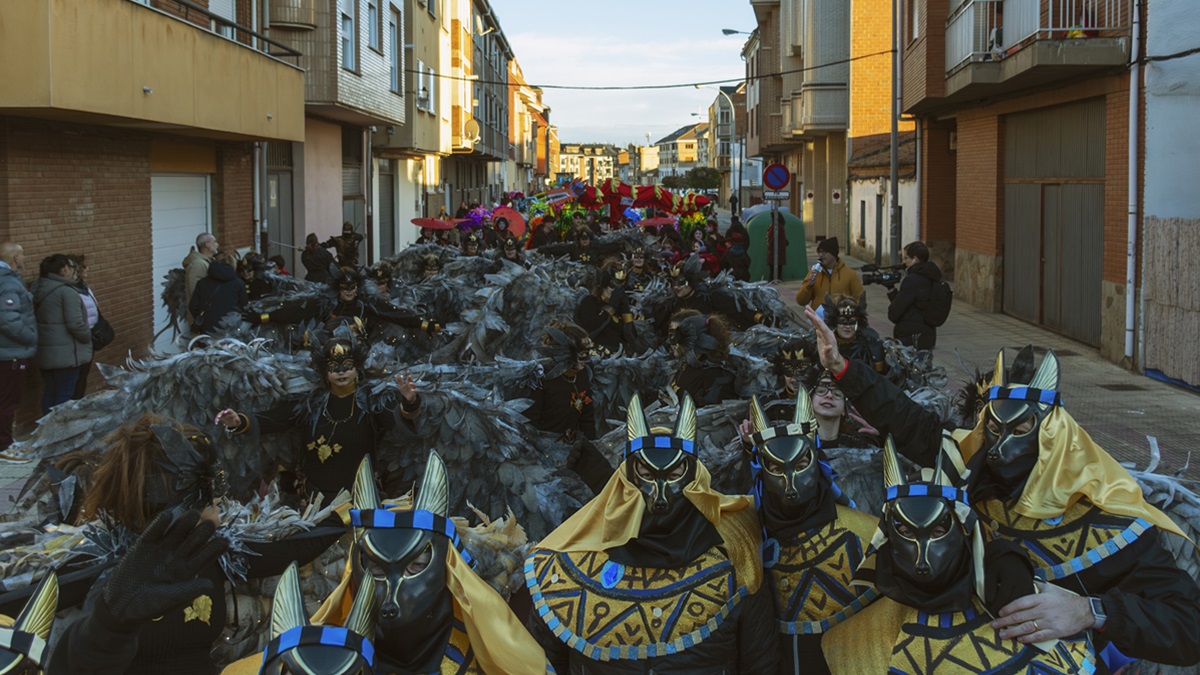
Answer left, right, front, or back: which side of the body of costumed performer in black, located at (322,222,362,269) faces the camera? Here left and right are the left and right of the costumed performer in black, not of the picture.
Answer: front

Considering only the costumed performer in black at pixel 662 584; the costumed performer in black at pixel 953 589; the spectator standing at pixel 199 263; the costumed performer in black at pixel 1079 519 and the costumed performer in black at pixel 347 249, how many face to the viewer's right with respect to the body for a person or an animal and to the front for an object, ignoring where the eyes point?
1

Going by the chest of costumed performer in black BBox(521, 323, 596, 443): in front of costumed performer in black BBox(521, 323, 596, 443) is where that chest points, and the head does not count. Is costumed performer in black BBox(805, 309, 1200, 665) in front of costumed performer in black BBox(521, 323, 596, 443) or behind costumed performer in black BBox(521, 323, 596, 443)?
in front

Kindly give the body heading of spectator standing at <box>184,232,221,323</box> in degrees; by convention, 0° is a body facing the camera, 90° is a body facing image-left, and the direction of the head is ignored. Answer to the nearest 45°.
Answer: approximately 270°

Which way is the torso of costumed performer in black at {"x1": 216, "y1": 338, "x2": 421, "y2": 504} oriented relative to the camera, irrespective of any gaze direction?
toward the camera

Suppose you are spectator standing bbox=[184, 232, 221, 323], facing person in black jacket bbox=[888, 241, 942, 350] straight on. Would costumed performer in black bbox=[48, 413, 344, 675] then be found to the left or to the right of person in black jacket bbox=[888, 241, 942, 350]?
right

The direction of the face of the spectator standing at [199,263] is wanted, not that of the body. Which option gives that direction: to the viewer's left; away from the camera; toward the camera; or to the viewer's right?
to the viewer's right

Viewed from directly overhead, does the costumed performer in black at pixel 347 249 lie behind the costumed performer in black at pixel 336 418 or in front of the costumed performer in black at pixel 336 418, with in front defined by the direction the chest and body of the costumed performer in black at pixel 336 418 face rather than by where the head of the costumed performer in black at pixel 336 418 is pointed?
behind

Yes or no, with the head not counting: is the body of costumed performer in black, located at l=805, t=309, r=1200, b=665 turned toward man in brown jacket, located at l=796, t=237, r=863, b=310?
no

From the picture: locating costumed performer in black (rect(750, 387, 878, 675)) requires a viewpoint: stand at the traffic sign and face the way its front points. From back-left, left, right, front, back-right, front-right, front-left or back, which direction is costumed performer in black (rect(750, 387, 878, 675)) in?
front

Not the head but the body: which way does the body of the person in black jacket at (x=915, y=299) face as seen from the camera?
to the viewer's left

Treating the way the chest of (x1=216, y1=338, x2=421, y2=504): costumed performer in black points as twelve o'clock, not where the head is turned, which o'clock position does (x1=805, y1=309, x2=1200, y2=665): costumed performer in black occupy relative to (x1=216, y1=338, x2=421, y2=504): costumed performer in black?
(x1=805, y1=309, x2=1200, y2=665): costumed performer in black is roughly at 11 o'clock from (x1=216, y1=338, x2=421, y2=504): costumed performer in black.

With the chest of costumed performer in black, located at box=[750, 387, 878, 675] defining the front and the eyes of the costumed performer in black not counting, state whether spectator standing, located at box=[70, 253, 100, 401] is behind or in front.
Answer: behind

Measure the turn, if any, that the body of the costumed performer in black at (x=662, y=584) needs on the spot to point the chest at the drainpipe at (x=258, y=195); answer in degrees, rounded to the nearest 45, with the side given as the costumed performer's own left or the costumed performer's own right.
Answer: approximately 180°

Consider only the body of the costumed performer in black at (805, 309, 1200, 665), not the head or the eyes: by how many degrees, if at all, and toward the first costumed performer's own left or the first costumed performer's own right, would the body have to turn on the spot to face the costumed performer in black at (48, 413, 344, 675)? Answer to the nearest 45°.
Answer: approximately 45° to the first costumed performer's own right

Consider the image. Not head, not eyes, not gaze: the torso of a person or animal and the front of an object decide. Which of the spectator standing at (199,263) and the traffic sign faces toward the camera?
the traffic sign

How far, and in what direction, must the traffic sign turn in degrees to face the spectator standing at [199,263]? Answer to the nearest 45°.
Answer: approximately 45° to its right

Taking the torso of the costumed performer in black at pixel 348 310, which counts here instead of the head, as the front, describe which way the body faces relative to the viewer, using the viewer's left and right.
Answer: facing the viewer

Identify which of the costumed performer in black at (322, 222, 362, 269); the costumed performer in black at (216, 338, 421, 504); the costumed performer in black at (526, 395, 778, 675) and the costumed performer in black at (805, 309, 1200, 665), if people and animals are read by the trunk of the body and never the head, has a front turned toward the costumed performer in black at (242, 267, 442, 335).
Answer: the costumed performer in black at (322, 222, 362, 269)
